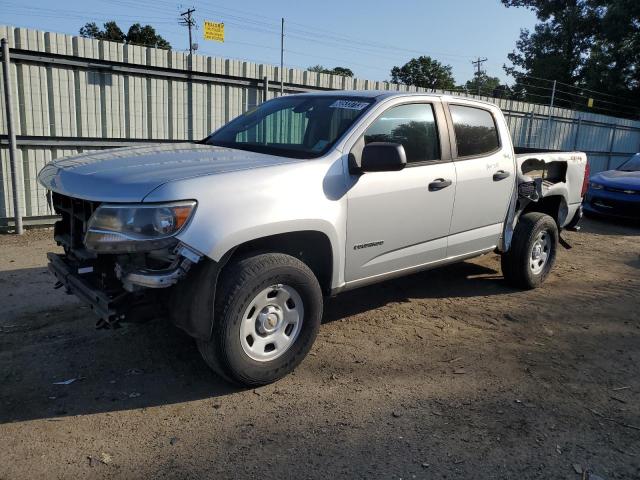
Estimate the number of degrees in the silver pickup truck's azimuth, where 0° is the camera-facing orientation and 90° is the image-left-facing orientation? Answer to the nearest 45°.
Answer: approximately 45°

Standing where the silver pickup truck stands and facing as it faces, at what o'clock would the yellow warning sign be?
The yellow warning sign is roughly at 4 o'clock from the silver pickup truck.

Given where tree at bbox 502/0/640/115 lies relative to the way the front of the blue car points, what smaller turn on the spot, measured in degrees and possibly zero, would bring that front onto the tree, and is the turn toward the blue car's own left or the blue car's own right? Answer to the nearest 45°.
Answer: approximately 135° to the blue car's own right

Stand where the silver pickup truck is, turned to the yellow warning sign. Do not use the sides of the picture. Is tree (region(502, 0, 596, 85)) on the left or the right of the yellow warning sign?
right

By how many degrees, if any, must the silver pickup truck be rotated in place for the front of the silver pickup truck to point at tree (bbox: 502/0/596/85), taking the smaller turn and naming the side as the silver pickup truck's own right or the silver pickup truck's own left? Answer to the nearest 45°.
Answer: approximately 180°

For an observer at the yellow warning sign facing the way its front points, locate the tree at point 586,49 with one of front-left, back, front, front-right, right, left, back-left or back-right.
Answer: back-left

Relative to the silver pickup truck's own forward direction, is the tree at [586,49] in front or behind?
behind

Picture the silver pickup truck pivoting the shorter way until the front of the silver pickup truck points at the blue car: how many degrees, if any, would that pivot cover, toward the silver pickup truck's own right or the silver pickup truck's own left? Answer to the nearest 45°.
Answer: approximately 180°

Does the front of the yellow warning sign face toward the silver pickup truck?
yes

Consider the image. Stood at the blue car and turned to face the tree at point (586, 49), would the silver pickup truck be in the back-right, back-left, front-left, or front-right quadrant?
back-left
